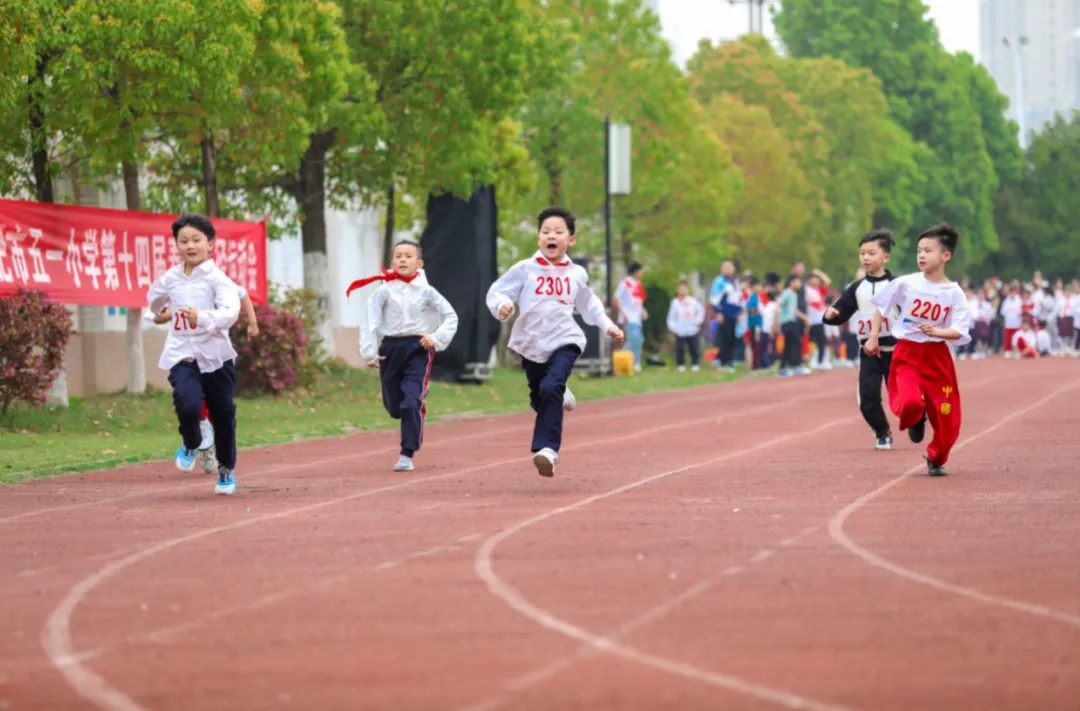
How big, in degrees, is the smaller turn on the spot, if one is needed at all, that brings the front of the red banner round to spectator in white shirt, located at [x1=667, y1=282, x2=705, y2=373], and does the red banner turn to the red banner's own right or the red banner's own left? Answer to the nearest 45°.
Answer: approximately 90° to the red banner's own left

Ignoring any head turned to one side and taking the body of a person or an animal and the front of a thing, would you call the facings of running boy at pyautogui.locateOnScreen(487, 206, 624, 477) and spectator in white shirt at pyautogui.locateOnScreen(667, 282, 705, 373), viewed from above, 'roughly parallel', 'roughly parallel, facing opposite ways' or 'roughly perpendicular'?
roughly parallel

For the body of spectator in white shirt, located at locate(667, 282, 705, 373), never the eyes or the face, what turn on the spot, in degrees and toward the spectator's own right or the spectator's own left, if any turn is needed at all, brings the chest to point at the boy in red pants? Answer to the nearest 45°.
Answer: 0° — they already face them

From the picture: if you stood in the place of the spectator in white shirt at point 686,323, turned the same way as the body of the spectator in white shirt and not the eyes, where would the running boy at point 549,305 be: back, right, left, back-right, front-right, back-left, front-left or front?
front

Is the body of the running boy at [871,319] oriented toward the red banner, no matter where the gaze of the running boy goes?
no

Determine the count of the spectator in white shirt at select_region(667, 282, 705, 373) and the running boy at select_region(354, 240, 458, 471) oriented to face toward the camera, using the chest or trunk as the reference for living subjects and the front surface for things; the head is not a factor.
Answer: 2

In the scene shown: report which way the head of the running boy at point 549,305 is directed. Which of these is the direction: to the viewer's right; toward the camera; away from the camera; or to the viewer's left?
toward the camera

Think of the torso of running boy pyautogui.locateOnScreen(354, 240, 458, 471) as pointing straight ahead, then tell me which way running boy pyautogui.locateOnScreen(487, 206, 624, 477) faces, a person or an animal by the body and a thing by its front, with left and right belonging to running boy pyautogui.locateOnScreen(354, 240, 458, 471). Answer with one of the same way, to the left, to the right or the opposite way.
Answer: the same way

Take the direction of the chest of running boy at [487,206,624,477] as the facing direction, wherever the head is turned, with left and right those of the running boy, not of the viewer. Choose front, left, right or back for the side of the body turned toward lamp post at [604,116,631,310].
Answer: back

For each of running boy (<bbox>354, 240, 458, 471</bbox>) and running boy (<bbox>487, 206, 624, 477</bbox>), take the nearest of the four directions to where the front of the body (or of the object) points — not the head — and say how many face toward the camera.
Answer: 2

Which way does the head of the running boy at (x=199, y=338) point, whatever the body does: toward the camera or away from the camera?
toward the camera

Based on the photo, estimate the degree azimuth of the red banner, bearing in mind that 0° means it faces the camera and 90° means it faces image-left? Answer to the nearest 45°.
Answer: approximately 315°

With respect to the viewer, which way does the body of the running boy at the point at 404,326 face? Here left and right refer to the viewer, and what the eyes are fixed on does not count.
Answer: facing the viewer

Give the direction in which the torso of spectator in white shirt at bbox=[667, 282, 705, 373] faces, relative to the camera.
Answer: toward the camera
